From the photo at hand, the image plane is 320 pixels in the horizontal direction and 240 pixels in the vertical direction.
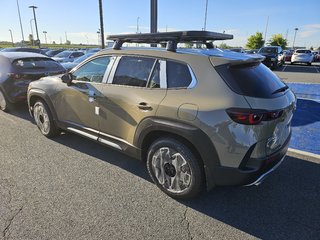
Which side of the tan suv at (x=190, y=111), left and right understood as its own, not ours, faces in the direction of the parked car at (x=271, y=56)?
right

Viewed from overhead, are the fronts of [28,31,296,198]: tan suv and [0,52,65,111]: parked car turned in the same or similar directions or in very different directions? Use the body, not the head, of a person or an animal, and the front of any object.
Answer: same or similar directions

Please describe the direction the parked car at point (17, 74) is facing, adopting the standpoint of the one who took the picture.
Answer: facing away from the viewer and to the left of the viewer

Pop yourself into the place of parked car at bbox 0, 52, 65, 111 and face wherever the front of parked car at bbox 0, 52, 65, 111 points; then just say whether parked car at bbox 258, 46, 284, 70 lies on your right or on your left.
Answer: on your right

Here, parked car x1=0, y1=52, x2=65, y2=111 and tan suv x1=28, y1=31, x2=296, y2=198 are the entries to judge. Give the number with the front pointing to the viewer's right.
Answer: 0

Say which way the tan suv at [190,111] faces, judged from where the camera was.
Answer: facing away from the viewer and to the left of the viewer

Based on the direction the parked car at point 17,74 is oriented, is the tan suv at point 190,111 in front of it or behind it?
behind

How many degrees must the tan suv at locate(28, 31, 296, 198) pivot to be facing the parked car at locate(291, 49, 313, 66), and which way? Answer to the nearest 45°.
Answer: approximately 90° to its right

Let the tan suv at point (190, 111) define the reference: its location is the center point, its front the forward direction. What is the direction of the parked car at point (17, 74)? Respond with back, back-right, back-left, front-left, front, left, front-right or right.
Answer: front

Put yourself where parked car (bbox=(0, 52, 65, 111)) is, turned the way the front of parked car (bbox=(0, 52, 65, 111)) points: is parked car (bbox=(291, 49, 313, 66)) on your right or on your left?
on your right
